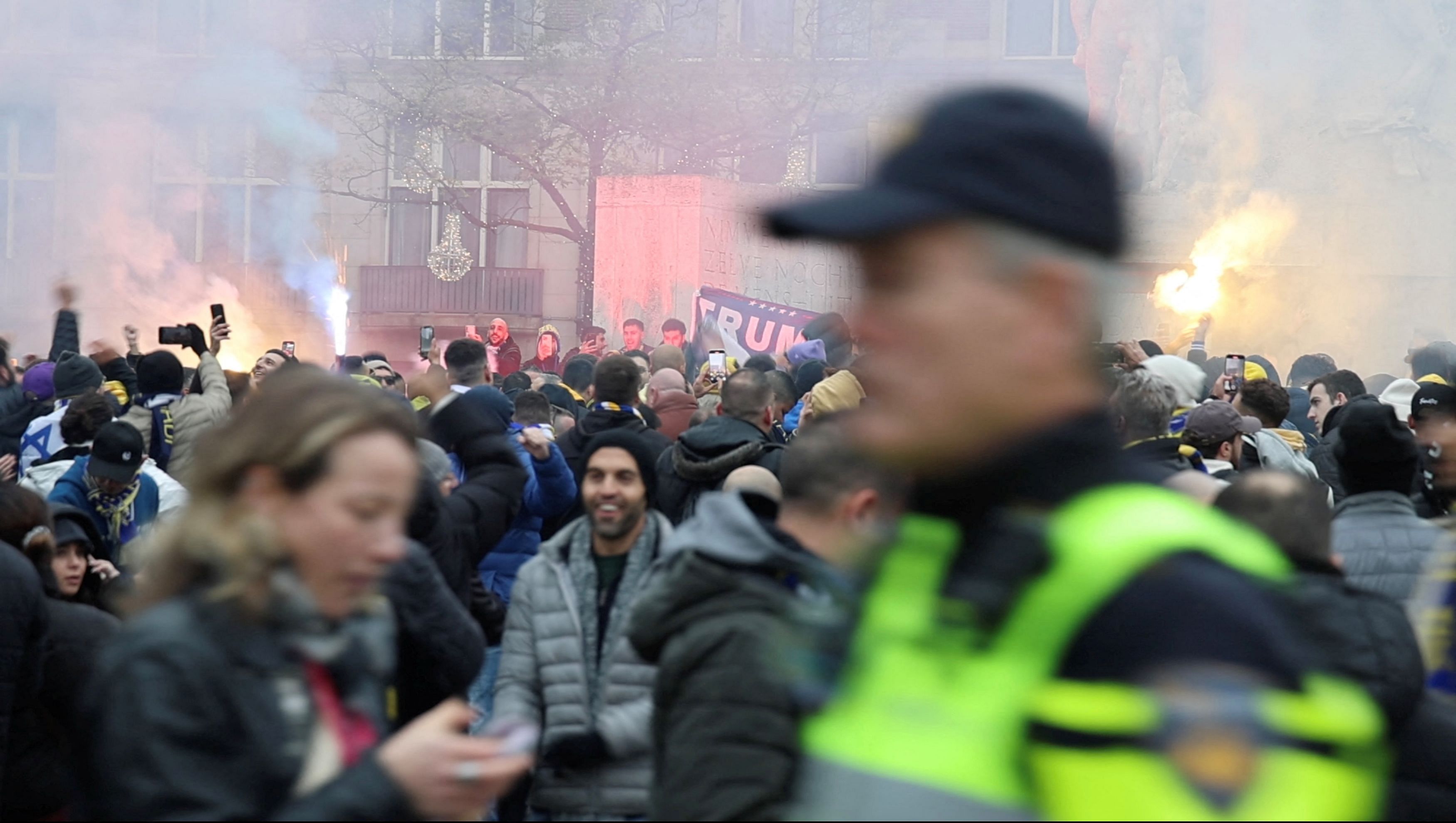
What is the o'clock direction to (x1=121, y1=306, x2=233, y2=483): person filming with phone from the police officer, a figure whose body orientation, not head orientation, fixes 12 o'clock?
The person filming with phone is roughly at 2 o'clock from the police officer.

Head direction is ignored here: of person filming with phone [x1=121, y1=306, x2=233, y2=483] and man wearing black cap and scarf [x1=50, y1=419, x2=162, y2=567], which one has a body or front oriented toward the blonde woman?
the man wearing black cap and scarf

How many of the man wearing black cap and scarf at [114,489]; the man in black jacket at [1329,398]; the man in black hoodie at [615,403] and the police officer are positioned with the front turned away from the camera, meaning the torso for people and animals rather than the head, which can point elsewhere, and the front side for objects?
1

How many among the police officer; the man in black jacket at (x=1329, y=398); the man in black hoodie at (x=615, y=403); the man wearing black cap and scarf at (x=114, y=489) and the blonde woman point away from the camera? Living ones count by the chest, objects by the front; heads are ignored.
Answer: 1

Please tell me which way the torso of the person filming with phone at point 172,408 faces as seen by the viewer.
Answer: away from the camera

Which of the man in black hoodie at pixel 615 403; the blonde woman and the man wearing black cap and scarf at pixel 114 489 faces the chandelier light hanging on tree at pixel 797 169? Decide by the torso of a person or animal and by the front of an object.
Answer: the man in black hoodie

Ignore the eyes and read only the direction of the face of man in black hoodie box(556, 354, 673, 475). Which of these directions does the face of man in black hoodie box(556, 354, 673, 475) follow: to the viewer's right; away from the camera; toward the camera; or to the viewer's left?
away from the camera

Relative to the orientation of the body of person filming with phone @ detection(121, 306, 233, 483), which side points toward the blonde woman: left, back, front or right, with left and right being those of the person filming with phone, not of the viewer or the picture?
back

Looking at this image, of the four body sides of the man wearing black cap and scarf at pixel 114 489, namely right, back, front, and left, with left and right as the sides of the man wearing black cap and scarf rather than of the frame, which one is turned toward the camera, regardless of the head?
front

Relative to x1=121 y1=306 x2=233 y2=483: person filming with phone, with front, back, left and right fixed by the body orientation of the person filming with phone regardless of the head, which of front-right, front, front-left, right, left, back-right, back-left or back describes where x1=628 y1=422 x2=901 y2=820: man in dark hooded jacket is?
back

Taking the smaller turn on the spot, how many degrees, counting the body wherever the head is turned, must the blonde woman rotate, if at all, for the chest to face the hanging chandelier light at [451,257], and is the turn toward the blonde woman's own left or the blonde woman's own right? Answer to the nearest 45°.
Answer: approximately 135° to the blonde woman's own left

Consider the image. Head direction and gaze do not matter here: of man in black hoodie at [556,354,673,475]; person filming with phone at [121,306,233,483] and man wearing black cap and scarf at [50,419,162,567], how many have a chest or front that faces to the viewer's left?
0
